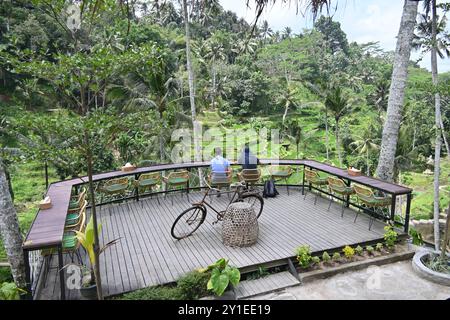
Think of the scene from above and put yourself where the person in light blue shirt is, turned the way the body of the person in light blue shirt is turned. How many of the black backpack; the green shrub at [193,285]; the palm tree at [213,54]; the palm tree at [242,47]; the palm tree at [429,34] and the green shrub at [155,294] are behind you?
2

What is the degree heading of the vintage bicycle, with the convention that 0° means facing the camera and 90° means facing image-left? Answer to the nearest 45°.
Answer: approximately 45°

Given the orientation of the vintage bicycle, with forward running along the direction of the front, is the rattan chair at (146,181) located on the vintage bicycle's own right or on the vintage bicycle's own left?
on the vintage bicycle's own right

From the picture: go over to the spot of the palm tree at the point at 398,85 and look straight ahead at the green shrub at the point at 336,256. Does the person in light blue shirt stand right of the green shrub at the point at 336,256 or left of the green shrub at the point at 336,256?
right

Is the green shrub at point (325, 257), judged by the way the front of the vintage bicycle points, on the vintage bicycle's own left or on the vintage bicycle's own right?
on the vintage bicycle's own left

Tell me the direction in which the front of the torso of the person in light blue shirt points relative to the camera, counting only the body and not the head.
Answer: away from the camera

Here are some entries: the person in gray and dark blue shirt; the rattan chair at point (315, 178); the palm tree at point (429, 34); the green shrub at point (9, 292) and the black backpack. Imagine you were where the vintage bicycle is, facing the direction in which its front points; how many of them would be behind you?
4

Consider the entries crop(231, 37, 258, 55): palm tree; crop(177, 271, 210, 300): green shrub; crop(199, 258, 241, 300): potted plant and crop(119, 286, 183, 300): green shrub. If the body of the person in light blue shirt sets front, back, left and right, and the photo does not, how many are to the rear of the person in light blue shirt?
3

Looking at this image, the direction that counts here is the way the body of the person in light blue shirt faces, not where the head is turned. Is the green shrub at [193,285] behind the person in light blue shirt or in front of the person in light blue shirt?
behind

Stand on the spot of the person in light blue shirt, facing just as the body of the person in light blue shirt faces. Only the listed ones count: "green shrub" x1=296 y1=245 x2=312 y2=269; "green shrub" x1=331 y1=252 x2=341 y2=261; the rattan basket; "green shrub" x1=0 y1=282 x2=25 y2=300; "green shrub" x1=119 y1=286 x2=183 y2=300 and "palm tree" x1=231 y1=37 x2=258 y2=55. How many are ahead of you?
1

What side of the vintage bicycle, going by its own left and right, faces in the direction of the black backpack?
back

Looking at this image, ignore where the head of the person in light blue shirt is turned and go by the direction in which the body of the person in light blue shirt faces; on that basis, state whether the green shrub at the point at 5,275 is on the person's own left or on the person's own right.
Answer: on the person's own left

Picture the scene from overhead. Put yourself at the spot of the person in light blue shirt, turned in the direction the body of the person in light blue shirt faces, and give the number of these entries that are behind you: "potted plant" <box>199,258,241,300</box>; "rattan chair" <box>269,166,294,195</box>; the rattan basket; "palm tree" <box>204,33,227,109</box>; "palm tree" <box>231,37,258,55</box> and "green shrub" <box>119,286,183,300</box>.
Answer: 3

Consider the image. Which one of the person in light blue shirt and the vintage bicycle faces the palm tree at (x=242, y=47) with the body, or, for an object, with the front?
the person in light blue shirt

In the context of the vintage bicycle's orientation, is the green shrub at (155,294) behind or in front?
in front

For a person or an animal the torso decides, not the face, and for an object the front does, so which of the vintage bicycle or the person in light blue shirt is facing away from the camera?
the person in light blue shirt

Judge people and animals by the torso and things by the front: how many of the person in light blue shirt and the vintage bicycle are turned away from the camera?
1

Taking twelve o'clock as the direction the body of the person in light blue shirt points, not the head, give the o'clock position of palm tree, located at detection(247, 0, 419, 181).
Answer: The palm tree is roughly at 3 o'clock from the person in light blue shirt.
